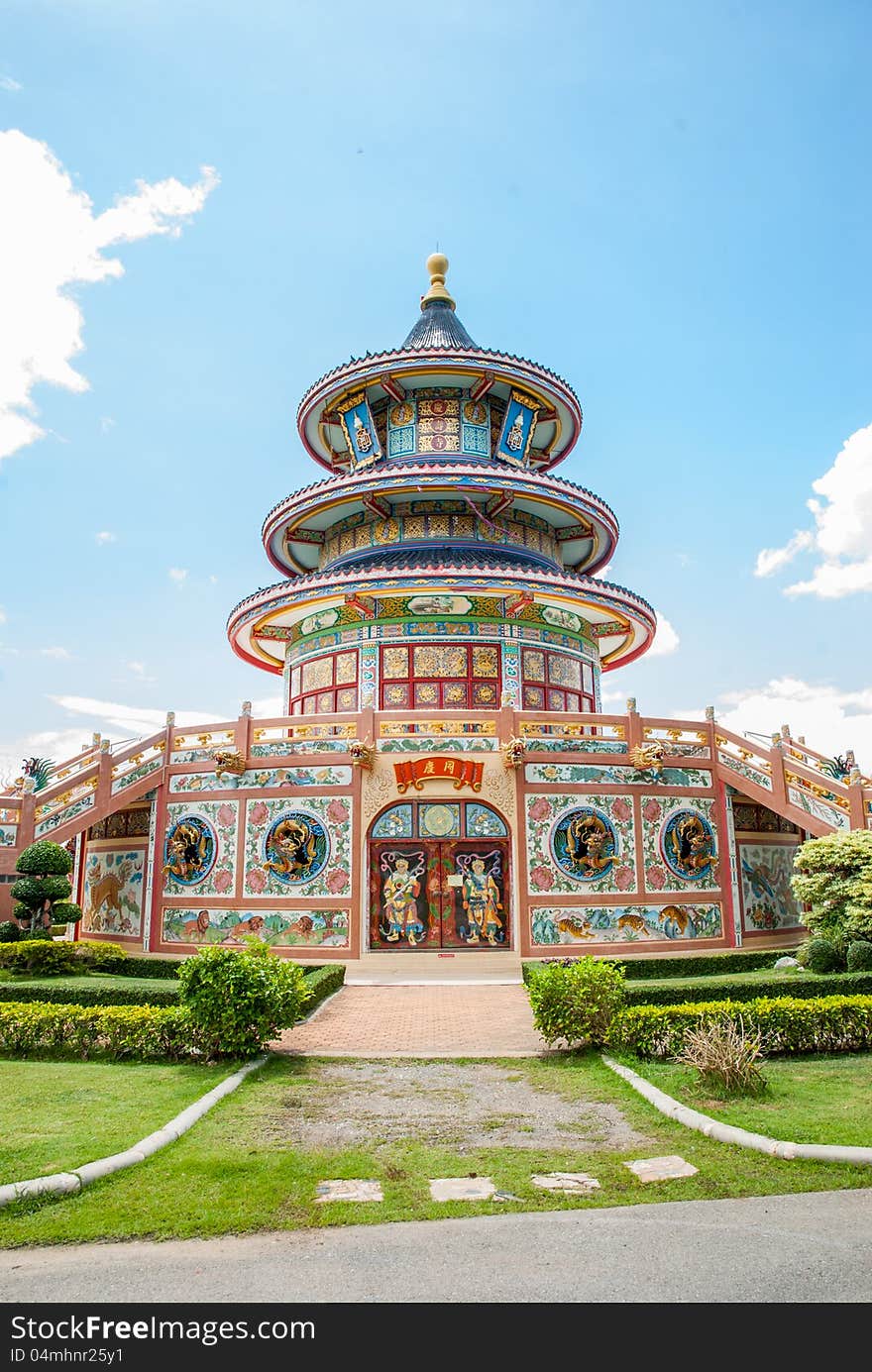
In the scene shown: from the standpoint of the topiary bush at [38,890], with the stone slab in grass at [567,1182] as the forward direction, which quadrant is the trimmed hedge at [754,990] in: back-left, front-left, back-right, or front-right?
front-left

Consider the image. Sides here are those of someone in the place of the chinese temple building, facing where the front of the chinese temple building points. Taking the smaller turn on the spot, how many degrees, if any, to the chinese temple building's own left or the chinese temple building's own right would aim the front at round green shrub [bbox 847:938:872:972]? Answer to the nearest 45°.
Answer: approximately 45° to the chinese temple building's own left

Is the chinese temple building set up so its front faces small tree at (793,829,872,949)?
no

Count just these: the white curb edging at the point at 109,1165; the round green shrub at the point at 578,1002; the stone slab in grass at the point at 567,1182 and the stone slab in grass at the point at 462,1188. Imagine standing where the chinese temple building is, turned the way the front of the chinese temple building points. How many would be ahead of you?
4

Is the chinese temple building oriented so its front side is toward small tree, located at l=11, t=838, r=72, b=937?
no

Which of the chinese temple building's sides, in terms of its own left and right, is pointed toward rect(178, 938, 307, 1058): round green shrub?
front

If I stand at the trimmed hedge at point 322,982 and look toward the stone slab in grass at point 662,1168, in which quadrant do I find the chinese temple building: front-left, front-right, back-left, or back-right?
back-left

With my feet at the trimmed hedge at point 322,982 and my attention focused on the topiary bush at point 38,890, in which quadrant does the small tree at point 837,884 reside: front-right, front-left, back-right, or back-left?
back-right

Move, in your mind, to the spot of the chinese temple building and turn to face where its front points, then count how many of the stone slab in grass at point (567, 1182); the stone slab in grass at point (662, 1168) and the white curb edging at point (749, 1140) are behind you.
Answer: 0

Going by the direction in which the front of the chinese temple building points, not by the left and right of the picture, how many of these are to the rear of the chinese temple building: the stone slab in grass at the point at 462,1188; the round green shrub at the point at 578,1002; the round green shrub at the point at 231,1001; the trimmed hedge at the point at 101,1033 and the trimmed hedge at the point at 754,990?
0

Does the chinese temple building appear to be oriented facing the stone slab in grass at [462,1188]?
yes

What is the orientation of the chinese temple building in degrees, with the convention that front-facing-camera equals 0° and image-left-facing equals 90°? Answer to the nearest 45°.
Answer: approximately 0°

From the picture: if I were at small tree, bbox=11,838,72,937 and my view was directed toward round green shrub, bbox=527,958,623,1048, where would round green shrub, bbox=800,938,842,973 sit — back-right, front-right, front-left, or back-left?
front-left

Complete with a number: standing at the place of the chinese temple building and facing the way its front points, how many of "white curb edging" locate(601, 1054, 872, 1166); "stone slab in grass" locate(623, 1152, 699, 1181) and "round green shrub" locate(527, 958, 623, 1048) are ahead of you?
3

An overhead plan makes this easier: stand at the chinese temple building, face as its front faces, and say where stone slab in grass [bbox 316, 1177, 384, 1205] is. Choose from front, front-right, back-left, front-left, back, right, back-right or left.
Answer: front

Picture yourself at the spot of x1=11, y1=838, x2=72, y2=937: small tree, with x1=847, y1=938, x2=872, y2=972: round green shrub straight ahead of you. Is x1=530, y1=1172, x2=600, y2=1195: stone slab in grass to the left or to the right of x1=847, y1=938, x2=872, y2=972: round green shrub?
right

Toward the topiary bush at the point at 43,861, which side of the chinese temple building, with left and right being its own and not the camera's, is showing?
right

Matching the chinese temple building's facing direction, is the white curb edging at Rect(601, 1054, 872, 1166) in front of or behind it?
in front

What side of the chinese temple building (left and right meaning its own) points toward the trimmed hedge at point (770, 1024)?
front
